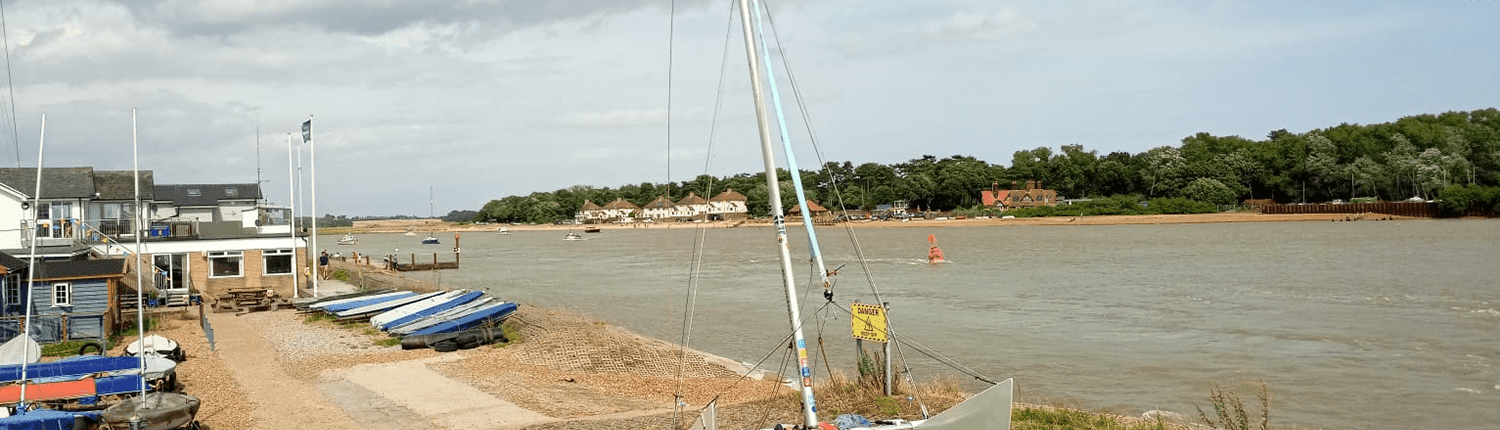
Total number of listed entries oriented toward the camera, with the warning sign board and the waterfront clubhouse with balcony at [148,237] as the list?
2

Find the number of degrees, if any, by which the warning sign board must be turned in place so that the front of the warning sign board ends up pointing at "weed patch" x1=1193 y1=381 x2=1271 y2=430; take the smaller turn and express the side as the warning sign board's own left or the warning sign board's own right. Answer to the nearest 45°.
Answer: approximately 90° to the warning sign board's own left

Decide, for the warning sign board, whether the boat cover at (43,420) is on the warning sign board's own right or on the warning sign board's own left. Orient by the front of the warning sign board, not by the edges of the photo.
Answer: on the warning sign board's own right

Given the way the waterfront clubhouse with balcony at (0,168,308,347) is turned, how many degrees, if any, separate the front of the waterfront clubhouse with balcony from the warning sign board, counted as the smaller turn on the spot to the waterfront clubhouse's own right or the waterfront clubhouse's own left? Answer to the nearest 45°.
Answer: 0° — it already faces it

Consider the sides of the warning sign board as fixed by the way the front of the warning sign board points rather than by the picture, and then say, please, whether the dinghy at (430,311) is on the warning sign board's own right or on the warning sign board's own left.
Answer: on the warning sign board's own right

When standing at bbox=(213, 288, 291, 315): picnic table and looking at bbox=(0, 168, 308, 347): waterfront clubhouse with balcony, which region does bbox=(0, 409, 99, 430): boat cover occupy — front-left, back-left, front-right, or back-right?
back-left

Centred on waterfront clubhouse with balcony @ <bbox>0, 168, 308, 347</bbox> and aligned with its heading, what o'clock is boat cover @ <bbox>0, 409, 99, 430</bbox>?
The boat cover is roughly at 12 o'clock from the waterfront clubhouse with balcony.

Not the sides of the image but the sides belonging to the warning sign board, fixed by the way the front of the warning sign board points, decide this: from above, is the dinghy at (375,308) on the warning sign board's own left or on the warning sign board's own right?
on the warning sign board's own right

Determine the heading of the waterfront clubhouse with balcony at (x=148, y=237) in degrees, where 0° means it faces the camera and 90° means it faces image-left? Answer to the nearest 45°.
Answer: approximately 0°
